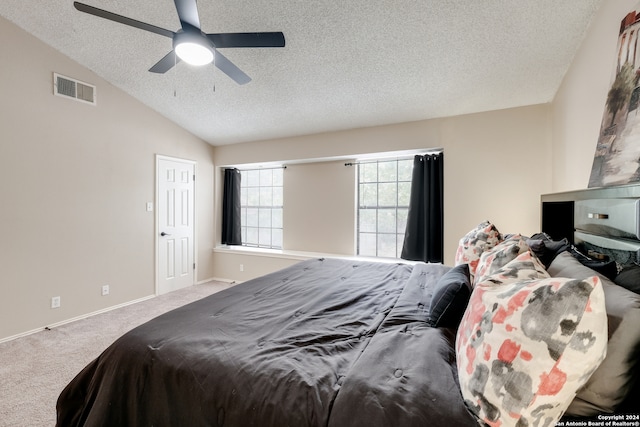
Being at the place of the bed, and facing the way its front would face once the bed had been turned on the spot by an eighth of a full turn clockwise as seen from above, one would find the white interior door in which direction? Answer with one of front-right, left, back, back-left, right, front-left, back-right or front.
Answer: front

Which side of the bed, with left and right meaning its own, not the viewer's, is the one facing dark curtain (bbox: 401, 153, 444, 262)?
right

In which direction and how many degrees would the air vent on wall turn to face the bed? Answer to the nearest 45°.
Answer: approximately 45° to its right

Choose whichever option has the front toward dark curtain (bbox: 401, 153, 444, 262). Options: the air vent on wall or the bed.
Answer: the air vent on wall

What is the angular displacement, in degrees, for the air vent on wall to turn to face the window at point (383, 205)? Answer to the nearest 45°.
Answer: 0° — it already faces it

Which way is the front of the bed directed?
to the viewer's left

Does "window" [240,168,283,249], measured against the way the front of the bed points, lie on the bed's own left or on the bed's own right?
on the bed's own right

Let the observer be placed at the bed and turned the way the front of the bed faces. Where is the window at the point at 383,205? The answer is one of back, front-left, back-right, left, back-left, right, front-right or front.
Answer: right

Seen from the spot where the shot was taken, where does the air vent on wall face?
facing the viewer and to the right of the viewer

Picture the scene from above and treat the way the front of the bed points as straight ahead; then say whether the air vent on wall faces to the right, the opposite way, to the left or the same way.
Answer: the opposite way
